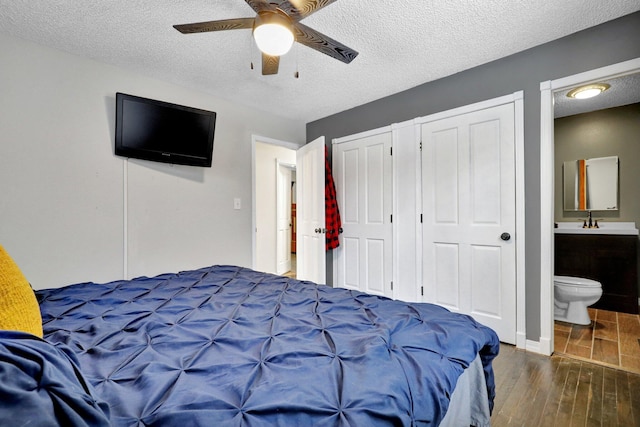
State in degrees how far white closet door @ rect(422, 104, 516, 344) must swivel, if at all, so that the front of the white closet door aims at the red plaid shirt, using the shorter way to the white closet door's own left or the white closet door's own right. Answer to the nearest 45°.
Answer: approximately 45° to the white closet door's own right

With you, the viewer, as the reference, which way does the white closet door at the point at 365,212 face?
facing the viewer and to the left of the viewer

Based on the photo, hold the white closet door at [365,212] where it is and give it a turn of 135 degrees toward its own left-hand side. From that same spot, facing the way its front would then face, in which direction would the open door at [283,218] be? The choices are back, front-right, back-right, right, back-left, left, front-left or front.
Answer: back-left

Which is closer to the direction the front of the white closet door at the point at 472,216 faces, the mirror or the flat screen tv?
the flat screen tv

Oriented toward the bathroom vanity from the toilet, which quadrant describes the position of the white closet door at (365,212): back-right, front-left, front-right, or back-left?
back-left

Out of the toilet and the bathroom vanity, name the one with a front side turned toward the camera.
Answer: the bathroom vanity

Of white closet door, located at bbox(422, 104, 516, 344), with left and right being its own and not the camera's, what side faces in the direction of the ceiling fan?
front

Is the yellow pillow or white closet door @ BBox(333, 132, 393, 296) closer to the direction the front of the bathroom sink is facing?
the yellow pillow

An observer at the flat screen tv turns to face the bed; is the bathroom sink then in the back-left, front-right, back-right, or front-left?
front-left

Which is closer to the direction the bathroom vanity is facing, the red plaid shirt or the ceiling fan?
the ceiling fan

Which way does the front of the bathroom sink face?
toward the camera

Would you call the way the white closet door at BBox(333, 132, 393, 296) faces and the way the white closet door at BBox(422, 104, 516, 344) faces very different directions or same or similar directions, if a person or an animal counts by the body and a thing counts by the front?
same or similar directions

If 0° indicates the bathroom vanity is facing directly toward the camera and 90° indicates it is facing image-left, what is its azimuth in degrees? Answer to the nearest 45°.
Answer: approximately 0°
